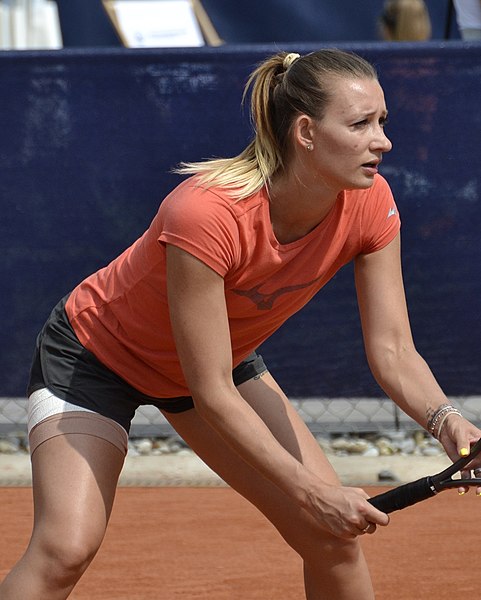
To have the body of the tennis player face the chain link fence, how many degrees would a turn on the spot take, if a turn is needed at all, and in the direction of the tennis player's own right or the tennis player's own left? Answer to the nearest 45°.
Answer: approximately 135° to the tennis player's own left

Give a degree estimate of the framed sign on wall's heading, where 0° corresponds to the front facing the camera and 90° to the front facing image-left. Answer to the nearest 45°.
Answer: approximately 0°

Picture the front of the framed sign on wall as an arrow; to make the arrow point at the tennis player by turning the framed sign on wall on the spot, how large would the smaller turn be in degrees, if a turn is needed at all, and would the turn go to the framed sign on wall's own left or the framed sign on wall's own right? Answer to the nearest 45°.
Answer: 0° — it already faces them

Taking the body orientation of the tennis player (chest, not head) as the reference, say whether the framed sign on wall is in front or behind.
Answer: behind

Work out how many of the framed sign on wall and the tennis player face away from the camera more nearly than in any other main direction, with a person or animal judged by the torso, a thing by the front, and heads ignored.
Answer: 0

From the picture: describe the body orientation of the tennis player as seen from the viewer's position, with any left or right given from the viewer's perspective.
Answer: facing the viewer and to the right of the viewer
